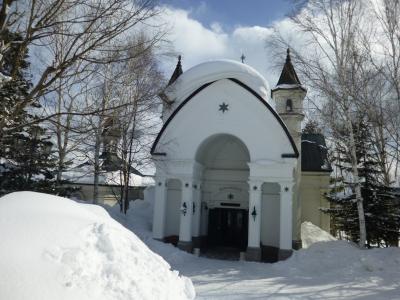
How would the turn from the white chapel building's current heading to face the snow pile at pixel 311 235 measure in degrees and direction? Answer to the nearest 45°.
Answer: approximately 135° to its left

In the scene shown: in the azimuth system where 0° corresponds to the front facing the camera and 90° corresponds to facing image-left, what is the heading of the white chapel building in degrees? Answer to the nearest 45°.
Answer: approximately 0°

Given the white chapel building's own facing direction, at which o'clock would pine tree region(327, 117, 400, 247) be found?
The pine tree is roughly at 8 o'clock from the white chapel building.
